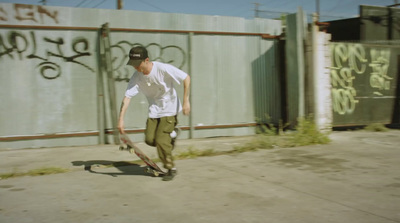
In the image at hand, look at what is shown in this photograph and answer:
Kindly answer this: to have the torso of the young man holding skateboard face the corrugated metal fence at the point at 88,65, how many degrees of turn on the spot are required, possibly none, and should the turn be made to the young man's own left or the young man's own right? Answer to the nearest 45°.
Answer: approximately 90° to the young man's own right

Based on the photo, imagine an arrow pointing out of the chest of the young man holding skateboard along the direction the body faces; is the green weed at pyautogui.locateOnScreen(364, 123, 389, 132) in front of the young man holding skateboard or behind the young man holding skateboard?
behind

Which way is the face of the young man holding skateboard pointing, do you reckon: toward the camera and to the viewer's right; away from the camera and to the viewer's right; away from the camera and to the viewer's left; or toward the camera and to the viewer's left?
toward the camera and to the viewer's left

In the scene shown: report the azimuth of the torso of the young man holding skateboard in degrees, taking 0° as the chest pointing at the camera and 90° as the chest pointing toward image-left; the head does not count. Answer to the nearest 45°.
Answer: approximately 45°
